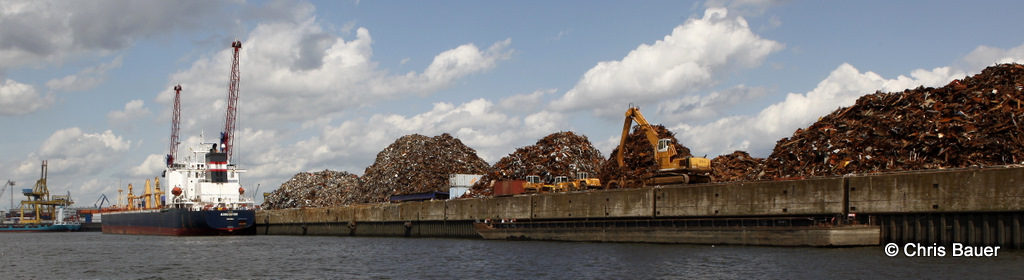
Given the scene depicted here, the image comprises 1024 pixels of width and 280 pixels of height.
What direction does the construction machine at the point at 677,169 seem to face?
to the viewer's left
